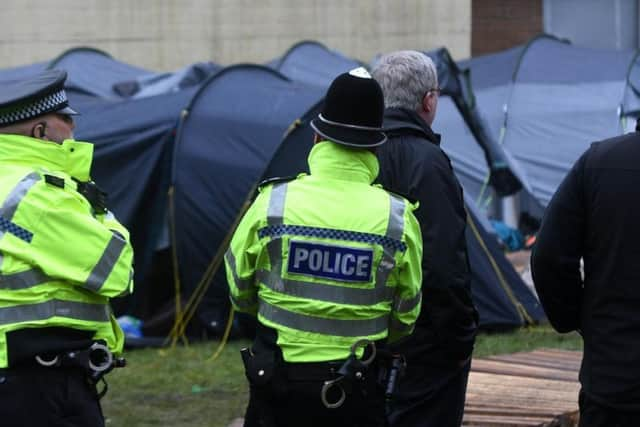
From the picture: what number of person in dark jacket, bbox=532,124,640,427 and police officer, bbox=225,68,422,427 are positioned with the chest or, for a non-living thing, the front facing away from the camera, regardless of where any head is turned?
2

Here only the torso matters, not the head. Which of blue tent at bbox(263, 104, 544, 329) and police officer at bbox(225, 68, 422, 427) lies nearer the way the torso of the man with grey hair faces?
the blue tent

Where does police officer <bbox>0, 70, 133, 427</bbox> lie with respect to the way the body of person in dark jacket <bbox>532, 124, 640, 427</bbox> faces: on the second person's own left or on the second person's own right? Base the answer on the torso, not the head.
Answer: on the second person's own left

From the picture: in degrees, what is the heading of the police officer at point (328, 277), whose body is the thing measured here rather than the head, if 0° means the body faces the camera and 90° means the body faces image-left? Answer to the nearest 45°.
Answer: approximately 180°

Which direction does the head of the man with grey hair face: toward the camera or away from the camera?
away from the camera

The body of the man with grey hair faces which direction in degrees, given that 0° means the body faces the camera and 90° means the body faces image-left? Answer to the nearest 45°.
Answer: approximately 225°

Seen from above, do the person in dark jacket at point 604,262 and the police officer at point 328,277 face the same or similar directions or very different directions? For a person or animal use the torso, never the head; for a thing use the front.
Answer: same or similar directions

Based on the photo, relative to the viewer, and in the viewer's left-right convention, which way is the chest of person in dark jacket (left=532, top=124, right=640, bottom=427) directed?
facing away from the viewer

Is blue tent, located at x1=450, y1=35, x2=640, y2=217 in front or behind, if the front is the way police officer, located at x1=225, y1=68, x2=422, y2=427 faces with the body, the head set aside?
in front

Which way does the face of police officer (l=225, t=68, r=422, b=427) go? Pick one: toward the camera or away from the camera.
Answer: away from the camera

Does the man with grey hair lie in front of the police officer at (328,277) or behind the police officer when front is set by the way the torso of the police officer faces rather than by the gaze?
in front

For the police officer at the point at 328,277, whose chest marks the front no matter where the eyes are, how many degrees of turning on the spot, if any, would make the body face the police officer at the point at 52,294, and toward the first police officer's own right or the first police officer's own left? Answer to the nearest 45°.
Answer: approximately 90° to the first police officer's own left

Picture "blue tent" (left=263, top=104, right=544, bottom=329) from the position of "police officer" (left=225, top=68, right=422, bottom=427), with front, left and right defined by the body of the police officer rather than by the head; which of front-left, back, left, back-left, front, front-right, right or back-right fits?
front

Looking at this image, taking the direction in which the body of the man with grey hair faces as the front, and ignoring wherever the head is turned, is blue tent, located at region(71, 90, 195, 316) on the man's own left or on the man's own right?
on the man's own left
